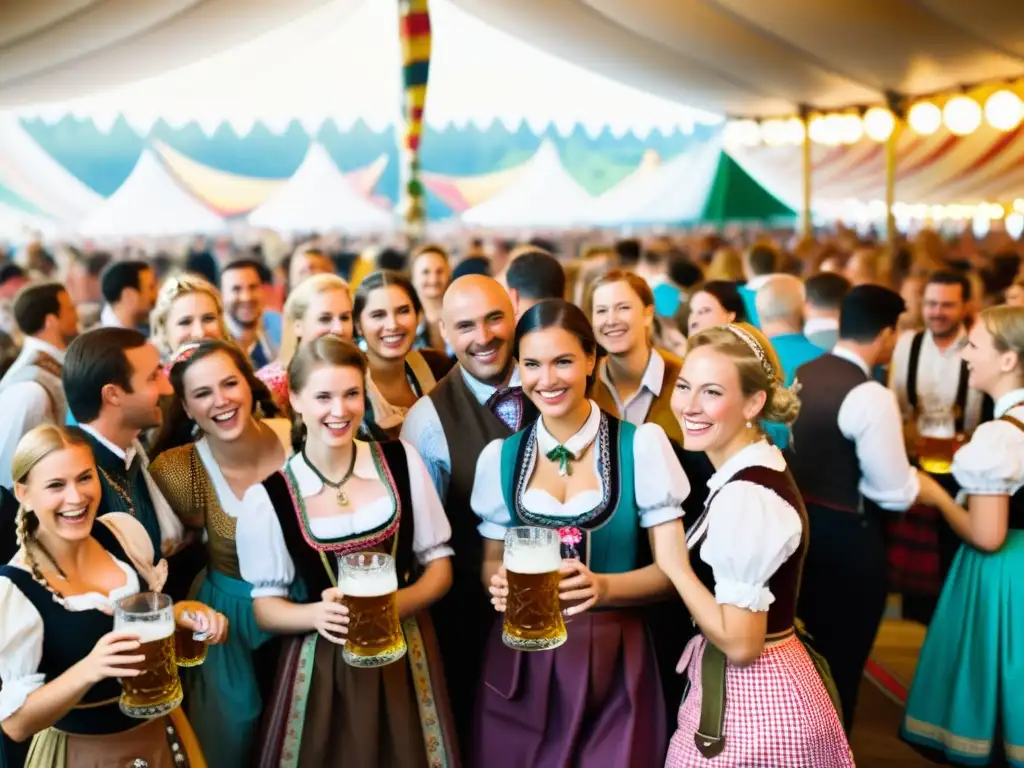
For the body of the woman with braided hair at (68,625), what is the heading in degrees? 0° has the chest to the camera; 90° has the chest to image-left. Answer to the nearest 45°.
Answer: approximately 315°

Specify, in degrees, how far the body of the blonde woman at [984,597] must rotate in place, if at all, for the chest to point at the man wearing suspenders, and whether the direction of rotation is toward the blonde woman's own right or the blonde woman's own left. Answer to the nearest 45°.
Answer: approximately 90° to the blonde woman's own right

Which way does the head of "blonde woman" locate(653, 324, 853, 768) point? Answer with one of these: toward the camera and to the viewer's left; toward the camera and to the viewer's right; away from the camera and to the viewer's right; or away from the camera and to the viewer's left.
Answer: toward the camera and to the viewer's left

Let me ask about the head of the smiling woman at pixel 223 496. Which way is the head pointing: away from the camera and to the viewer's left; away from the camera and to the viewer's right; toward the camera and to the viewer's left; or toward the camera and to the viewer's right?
toward the camera and to the viewer's right

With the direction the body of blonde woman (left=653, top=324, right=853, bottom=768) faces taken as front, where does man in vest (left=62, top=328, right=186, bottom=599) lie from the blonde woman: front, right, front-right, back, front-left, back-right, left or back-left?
front

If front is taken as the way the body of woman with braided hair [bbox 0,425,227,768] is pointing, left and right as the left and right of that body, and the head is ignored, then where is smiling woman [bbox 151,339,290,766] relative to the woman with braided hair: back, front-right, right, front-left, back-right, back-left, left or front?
left

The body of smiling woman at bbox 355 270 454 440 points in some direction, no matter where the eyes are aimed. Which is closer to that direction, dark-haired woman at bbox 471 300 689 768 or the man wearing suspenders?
the dark-haired woman

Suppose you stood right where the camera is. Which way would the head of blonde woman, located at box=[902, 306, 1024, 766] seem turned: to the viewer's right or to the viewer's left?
to the viewer's left

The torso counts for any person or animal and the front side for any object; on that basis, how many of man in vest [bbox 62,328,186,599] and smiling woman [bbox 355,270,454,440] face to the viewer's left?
0

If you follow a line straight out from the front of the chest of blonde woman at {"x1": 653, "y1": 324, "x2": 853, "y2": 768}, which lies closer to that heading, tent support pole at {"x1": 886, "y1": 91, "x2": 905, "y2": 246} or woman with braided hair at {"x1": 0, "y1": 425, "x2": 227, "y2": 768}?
the woman with braided hair

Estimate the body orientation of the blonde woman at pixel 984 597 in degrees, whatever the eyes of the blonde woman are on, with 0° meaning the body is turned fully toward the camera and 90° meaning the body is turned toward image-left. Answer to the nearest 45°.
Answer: approximately 90°

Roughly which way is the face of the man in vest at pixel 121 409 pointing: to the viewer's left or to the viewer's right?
to the viewer's right

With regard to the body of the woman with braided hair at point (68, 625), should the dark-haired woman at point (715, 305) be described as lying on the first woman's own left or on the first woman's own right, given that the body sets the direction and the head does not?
on the first woman's own left
